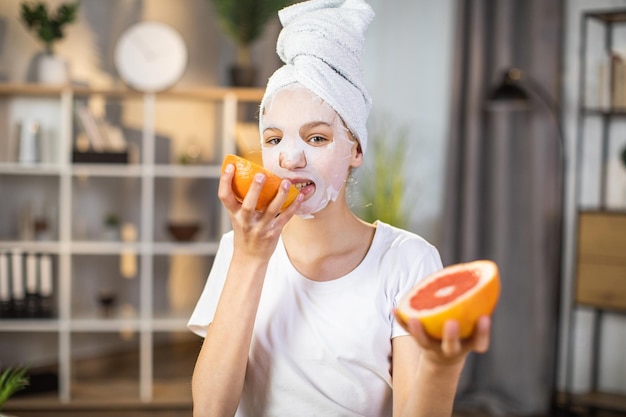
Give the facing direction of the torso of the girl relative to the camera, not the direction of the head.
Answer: toward the camera

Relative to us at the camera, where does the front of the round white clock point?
facing the viewer

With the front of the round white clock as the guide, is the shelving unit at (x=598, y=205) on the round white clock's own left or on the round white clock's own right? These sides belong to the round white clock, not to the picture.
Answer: on the round white clock's own left

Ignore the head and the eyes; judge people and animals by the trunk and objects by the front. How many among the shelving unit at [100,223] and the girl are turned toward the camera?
2

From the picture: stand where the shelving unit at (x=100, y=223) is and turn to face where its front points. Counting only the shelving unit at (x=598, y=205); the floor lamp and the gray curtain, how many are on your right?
0

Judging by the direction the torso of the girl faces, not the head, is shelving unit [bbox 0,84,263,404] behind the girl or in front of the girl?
behind

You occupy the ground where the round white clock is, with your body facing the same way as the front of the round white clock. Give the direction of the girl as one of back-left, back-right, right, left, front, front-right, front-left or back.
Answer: front

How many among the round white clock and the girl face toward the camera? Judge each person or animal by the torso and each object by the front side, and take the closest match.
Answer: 2

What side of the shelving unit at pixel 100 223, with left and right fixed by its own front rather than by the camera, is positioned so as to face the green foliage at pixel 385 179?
left

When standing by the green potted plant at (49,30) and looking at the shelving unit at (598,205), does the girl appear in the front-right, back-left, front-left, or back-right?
front-right

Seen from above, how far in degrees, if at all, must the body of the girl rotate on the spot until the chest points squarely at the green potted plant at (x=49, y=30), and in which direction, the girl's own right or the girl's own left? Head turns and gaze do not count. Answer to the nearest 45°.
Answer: approximately 135° to the girl's own right

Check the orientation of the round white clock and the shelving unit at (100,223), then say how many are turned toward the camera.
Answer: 2

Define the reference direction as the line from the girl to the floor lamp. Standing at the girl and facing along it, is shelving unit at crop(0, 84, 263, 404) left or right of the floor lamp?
left
